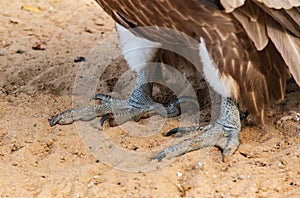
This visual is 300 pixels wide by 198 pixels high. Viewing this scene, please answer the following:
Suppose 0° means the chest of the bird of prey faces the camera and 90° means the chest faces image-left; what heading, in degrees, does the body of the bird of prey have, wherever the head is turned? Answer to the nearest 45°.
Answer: approximately 90°
